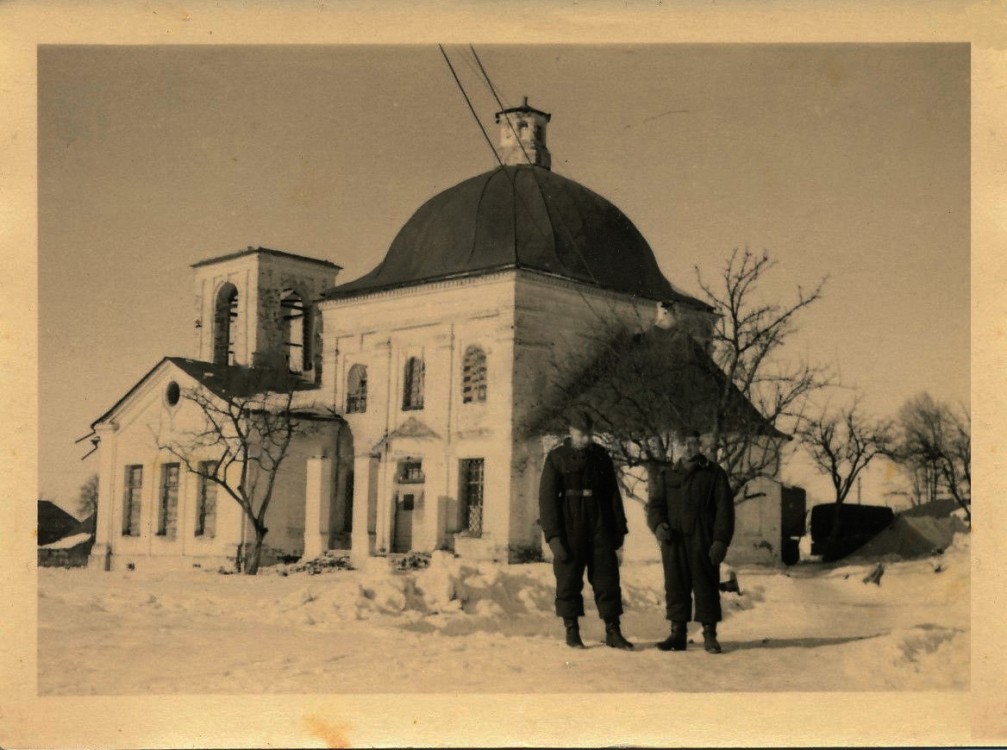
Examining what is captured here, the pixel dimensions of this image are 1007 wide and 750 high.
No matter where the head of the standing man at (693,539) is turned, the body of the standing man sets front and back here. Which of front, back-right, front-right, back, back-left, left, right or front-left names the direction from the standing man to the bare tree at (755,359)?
back

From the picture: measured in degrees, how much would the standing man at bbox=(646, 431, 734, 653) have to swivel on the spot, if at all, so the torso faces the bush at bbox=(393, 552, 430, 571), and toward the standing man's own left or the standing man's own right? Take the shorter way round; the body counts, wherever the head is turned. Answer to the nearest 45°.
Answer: approximately 135° to the standing man's own right

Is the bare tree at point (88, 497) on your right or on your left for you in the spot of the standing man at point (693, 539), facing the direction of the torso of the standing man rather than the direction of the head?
on your right

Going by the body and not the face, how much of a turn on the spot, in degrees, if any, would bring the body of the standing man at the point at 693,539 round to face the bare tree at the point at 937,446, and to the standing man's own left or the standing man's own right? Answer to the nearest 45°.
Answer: approximately 135° to the standing man's own left

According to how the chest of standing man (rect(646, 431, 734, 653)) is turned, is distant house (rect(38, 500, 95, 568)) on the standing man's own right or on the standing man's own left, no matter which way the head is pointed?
on the standing man's own right

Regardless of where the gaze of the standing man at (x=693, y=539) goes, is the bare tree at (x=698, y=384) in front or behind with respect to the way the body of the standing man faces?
behind

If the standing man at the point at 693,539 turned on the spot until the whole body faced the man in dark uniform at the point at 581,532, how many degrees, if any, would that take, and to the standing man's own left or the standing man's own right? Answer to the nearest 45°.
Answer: approximately 90° to the standing man's own right

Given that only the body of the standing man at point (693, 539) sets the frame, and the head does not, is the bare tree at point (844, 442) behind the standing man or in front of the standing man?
behind

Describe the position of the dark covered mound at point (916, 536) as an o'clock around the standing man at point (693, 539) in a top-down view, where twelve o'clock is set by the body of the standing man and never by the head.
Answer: The dark covered mound is roughly at 7 o'clock from the standing man.

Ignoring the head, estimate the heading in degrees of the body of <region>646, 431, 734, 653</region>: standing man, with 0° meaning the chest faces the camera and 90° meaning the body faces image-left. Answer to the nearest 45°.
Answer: approximately 0°

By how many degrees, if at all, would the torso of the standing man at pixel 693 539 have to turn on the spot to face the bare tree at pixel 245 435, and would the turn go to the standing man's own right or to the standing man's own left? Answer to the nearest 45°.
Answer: approximately 135° to the standing man's own right

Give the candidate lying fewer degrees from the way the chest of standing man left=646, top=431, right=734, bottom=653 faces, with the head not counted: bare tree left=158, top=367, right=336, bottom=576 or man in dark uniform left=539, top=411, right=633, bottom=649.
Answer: the man in dark uniform
